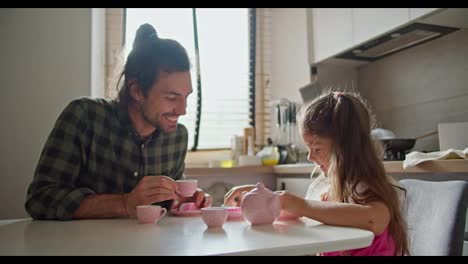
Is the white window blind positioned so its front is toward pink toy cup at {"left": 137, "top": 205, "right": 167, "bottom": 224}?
yes

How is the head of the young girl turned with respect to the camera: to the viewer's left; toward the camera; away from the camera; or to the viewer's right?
to the viewer's left

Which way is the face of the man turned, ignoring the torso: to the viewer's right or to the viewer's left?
to the viewer's right

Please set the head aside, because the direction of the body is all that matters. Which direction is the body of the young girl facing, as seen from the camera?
to the viewer's left

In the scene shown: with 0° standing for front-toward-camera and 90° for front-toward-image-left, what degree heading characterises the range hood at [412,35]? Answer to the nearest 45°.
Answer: approximately 45°

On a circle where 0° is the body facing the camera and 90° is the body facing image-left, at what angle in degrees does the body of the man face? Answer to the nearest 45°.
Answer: approximately 315°
